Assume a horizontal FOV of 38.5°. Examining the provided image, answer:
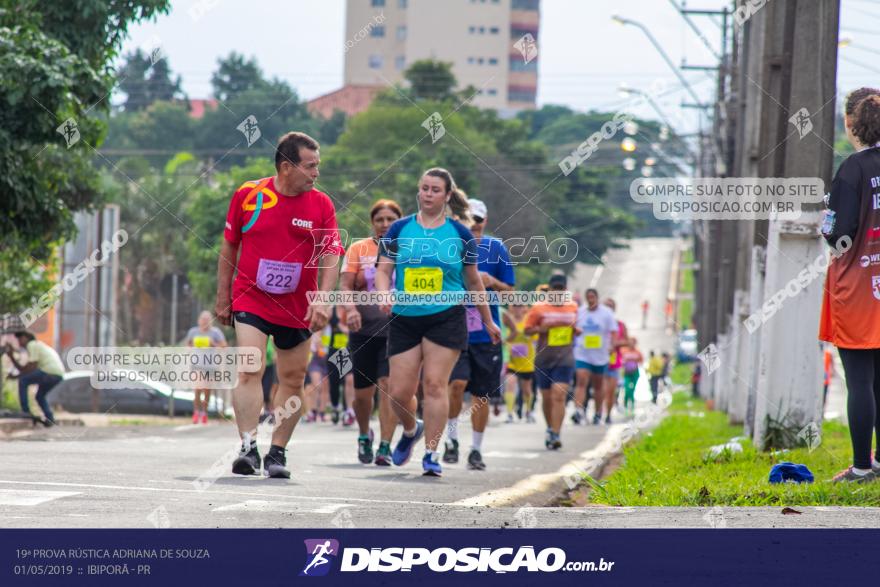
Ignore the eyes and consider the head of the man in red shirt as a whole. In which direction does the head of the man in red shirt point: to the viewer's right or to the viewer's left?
to the viewer's right

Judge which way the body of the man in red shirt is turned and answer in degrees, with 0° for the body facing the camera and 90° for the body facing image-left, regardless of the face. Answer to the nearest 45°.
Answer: approximately 0°

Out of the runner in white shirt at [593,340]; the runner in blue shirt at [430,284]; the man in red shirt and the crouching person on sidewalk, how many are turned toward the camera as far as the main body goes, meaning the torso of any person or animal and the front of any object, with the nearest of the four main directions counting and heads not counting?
3

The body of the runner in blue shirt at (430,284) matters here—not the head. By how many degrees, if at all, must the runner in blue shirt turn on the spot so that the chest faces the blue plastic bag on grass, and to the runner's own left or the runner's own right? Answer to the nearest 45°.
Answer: approximately 45° to the runner's own left

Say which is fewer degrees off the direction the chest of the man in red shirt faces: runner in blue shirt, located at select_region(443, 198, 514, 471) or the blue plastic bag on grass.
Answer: the blue plastic bag on grass

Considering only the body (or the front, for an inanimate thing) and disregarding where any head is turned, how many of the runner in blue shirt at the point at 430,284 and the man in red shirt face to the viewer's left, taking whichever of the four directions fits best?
0

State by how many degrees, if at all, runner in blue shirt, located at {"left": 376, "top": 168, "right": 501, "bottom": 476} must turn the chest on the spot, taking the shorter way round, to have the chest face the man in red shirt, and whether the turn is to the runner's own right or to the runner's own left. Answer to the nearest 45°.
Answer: approximately 45° to the runner's own right
